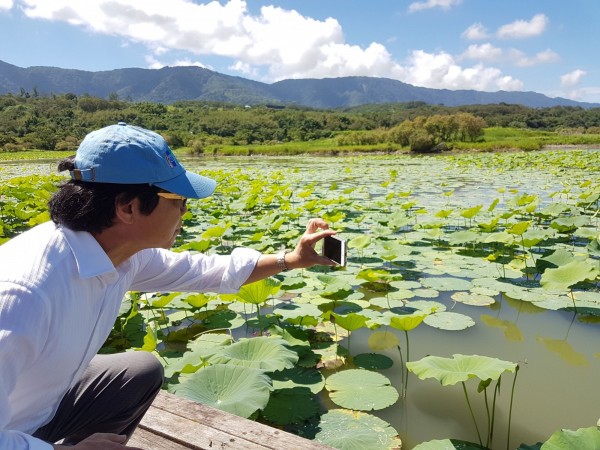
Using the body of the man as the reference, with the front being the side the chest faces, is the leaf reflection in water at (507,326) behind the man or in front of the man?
in front

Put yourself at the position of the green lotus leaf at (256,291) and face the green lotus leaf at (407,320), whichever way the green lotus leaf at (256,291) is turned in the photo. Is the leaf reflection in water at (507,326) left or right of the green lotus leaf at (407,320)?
left

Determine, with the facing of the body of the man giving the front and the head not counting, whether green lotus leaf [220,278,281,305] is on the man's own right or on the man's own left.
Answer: on the man's own left

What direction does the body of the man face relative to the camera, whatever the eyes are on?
to the viewer's right

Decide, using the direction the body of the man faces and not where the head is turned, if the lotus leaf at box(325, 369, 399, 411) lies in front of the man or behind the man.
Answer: in front

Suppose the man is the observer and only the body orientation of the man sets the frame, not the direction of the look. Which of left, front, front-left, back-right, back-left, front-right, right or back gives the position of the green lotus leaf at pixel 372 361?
front-left

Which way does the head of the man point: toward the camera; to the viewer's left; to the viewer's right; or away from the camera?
to the viewer's right

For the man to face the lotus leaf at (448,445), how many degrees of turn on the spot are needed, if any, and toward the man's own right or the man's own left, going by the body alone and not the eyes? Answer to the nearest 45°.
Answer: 0° — they already face it

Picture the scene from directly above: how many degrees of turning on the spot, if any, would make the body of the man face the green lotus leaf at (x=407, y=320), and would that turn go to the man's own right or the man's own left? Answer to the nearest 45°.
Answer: approximately 45° to the man's own left

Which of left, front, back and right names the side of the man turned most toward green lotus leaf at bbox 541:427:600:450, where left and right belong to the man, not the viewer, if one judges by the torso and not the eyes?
front
